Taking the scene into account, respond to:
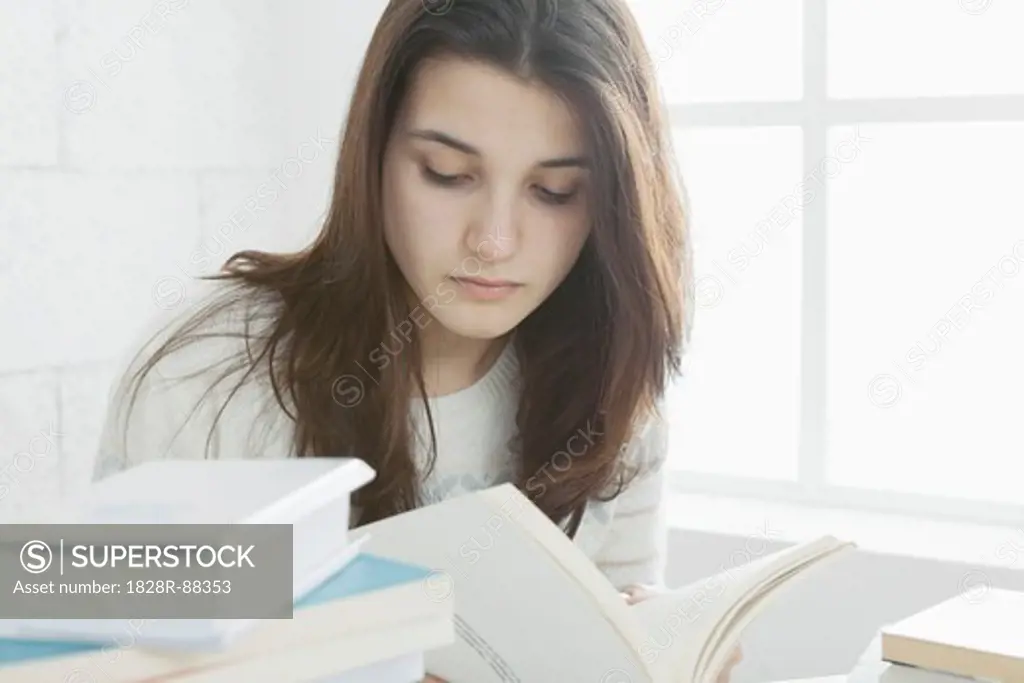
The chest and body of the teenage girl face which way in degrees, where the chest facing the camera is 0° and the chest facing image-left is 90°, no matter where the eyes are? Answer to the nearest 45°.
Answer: approximately 0°

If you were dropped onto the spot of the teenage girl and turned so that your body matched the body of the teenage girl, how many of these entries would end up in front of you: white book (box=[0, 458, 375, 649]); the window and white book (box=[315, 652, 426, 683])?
2

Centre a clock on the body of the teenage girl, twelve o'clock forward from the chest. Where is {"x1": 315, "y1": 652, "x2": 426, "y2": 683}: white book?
The white book is roughly at 12 o'clock from the teenage girl.

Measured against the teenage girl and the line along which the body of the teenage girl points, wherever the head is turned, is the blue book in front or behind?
in front

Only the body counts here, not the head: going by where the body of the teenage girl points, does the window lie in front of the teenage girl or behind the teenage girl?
behind

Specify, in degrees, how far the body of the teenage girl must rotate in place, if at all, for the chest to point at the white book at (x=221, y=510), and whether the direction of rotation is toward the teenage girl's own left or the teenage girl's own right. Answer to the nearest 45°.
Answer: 0° — they already face it
